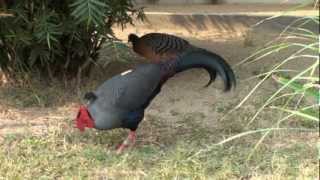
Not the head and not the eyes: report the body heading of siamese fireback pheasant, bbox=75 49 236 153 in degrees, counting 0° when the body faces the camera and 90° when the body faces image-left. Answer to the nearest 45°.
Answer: approximately 90°

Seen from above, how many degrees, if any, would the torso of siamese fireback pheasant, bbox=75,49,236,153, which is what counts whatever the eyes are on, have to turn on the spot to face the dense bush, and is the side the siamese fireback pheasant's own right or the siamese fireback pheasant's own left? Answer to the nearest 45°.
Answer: approximately 45° to the siamese fireback pheasant's own right
